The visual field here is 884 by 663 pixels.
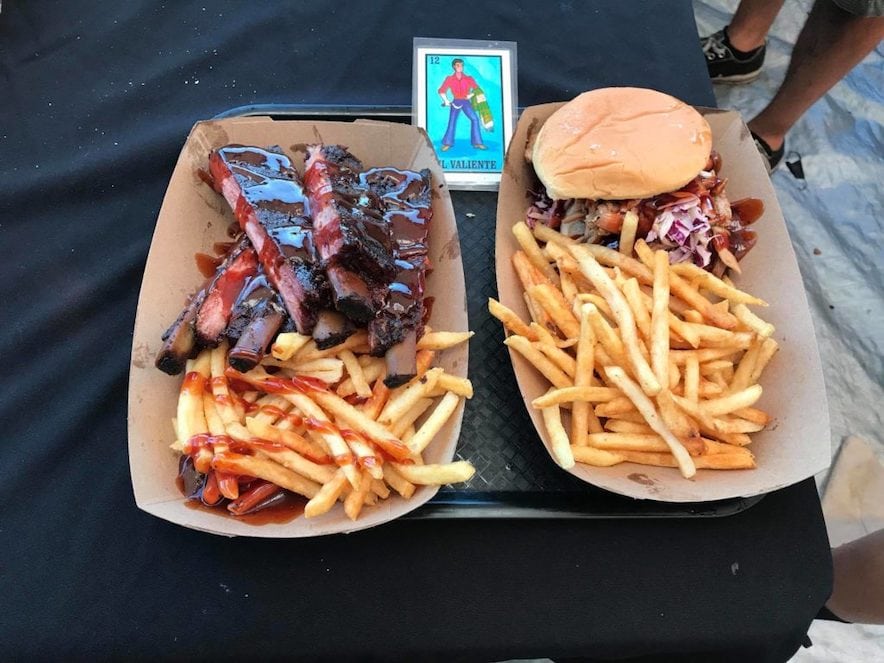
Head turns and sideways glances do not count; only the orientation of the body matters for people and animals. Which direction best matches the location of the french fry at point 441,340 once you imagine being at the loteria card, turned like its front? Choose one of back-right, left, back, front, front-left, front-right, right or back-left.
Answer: front

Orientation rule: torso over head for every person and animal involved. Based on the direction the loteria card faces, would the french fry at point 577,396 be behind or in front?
in front

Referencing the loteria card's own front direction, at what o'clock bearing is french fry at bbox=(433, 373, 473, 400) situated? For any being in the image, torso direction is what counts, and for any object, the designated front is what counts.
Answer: The french fry is roughly at 12 o'clock from the loteria card.

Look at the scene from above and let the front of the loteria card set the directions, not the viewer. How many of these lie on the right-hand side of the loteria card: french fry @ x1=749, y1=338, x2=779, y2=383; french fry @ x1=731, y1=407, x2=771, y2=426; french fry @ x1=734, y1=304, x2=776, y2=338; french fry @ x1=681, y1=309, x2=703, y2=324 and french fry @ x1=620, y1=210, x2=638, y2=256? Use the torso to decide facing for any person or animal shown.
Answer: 0

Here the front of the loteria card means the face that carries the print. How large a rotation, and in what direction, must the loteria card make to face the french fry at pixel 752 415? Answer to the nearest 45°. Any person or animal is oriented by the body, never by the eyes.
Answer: approximately 45° to its left

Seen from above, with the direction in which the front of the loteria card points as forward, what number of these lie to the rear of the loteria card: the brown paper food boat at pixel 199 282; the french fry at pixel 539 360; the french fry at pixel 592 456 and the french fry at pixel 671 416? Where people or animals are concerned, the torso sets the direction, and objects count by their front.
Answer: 0

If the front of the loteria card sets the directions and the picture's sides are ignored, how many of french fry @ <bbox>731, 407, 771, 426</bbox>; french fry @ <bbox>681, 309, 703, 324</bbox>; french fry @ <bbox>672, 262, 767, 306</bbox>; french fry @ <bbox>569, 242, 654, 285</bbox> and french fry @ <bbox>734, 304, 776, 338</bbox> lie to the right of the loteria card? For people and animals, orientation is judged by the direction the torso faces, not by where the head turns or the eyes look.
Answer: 0

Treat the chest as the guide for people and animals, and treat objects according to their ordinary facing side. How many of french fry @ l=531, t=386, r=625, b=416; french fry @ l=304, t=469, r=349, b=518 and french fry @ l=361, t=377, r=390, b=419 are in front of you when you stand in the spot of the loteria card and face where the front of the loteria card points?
3

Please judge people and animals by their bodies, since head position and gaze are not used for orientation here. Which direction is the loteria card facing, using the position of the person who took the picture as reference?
facing the viewer

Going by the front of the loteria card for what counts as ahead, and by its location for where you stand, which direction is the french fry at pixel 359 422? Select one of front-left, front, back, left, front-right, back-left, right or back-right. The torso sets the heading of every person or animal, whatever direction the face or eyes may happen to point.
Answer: front

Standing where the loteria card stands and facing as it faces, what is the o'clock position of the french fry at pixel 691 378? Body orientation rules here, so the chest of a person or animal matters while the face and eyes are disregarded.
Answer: The french fry is roughly at 11 o'clock from the loteria card.

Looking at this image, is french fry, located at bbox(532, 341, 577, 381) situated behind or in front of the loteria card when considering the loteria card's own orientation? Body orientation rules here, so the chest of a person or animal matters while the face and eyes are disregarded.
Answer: in front

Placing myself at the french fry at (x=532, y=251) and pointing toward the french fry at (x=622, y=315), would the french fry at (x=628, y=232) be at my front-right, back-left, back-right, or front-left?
front-left

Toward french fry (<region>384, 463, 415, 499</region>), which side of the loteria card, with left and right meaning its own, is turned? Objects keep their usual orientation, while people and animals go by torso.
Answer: front

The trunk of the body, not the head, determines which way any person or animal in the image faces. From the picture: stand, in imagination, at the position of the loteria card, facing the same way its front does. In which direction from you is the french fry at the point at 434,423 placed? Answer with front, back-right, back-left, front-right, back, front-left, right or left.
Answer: front

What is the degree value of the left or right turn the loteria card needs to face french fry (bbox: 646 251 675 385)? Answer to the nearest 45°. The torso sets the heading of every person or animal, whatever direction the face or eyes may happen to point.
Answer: approximately 45° to its left

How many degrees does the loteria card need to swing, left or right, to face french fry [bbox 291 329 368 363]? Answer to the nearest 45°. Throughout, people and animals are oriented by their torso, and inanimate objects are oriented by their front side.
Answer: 0° — it already faces it

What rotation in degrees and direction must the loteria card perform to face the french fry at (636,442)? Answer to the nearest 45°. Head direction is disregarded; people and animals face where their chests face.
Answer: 0° — it already faces it

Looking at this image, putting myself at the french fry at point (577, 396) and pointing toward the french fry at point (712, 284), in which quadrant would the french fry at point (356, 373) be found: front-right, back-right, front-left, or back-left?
back-left

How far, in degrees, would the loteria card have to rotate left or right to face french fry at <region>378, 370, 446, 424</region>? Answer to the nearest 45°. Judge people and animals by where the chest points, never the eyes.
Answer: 0° — it already faces it
